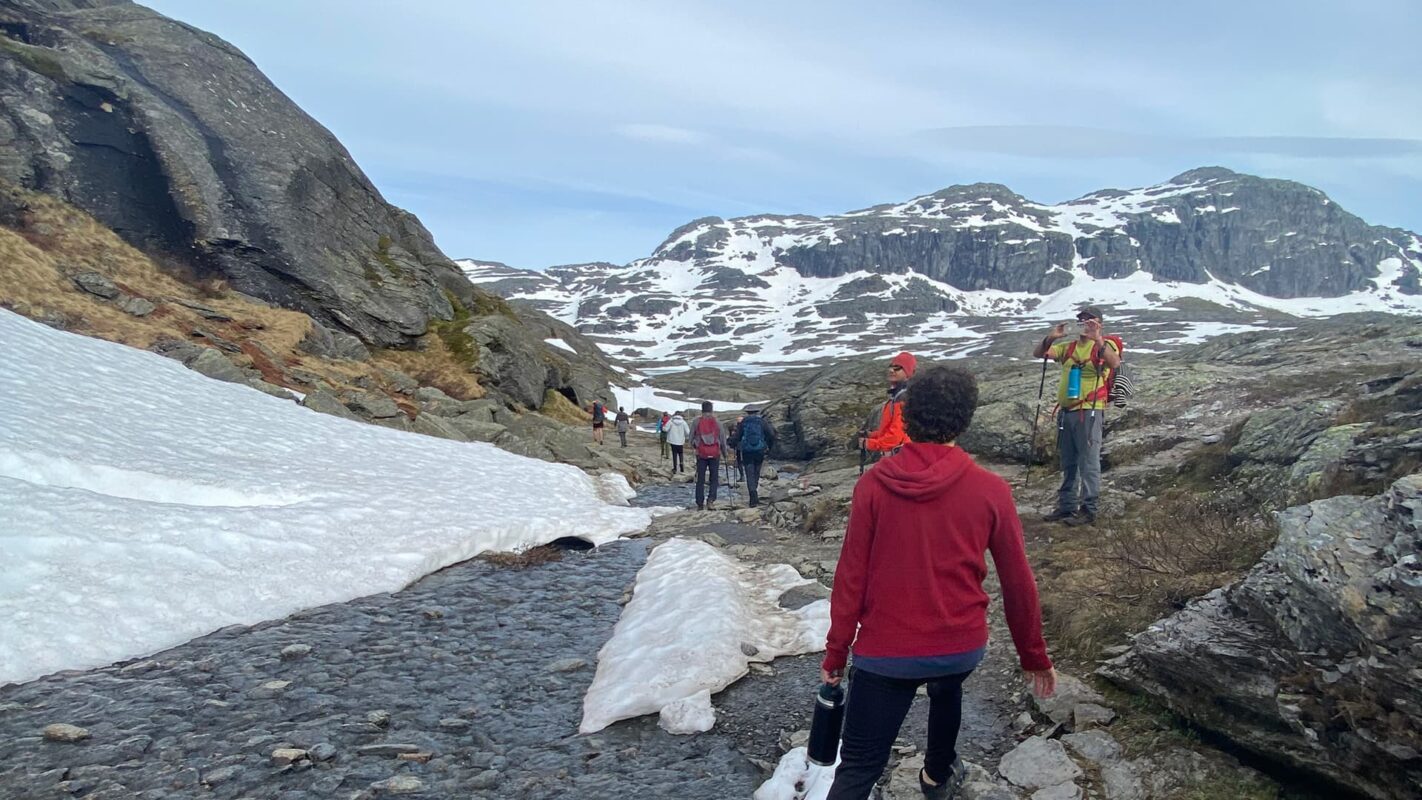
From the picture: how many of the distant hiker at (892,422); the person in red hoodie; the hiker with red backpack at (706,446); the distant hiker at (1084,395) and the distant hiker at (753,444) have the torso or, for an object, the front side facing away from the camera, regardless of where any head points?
3

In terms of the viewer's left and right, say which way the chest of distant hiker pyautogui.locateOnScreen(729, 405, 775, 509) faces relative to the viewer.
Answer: facing away from the viewer

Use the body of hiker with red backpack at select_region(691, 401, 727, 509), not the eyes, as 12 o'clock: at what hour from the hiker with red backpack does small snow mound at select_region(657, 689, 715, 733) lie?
The small snow mound is roughly at 6 o'clock from the hiker with red backpack.

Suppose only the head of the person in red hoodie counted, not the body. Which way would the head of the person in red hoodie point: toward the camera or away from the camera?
away from the camera

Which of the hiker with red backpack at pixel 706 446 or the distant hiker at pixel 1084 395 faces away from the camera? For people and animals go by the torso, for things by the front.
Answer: the hiker with red backpack

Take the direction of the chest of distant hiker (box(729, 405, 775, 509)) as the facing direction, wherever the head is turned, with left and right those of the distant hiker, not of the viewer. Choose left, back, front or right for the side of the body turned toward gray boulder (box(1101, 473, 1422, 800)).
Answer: back

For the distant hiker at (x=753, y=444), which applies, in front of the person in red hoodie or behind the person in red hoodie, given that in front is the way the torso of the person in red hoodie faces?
in front

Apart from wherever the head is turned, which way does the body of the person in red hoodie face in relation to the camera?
away from the camera

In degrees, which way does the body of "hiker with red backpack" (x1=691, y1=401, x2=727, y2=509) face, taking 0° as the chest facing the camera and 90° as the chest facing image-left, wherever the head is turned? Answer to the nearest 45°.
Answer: approximately 180°

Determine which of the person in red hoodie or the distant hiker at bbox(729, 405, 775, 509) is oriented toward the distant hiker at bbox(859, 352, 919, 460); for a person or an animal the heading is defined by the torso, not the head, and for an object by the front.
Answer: the person in red hoodie

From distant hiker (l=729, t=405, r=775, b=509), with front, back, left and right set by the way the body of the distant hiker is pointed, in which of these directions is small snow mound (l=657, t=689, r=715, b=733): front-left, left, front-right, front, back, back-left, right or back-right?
back

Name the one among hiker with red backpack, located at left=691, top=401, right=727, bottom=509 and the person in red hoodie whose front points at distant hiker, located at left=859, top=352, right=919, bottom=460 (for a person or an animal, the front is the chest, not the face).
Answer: the person in red hoodie
